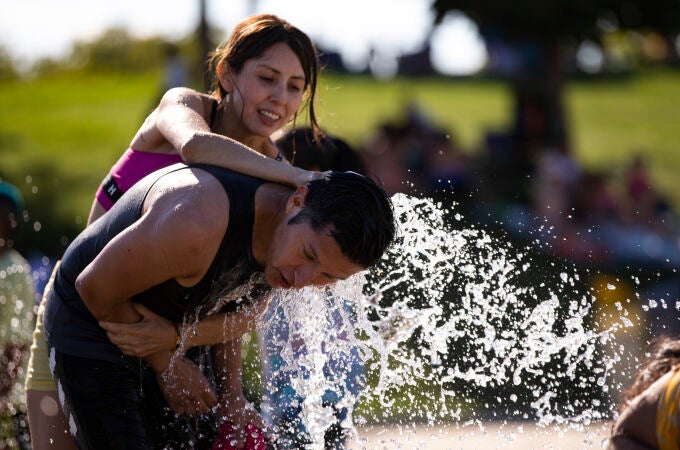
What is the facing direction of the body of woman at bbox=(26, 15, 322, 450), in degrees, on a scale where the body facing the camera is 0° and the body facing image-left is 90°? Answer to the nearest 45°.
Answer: approximately 315°

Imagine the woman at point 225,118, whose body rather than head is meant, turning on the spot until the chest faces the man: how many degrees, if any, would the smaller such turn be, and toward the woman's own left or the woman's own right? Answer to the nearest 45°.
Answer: approximately 45° to the woman's own right

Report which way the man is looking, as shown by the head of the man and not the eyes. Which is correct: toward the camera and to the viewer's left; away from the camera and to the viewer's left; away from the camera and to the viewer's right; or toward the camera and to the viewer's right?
toward the camera and to the viewer's right

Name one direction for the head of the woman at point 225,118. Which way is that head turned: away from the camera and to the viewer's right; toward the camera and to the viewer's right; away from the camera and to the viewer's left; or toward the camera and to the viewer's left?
toward the camera and to the viewer's right

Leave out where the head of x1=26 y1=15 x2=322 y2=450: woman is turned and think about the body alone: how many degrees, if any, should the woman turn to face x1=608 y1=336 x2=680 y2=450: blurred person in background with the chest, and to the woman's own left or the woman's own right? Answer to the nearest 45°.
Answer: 0° — they already face them

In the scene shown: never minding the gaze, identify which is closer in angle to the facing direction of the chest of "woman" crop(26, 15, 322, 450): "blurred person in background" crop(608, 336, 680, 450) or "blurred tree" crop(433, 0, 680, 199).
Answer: the blurred person in background

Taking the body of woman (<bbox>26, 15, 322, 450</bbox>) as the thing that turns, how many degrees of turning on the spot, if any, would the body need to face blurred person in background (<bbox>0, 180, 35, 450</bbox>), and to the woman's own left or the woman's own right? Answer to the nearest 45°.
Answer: approximately 180°

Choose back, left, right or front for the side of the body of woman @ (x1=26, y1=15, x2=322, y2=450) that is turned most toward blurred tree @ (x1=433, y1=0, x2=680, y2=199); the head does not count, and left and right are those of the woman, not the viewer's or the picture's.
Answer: left
